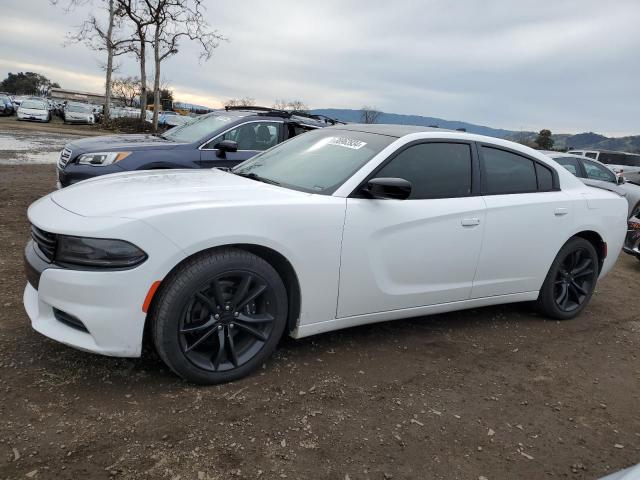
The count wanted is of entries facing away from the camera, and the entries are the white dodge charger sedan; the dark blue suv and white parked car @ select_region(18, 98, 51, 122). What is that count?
0

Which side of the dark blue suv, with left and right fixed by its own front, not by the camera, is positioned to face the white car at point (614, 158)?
back

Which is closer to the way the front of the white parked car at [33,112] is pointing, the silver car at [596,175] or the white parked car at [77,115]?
the silver car

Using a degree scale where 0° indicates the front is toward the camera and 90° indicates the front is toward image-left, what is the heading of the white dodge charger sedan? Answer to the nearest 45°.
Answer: approximately 45°

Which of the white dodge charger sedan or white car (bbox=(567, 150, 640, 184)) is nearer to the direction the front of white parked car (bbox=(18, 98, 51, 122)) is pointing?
the white dodge charger sedan

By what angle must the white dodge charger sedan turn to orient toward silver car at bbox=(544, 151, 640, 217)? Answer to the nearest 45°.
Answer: approximately 180°

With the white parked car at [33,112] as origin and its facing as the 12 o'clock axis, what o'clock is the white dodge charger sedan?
The white dodge charger sedan is roughly at 12 o'clock from the white parked car.

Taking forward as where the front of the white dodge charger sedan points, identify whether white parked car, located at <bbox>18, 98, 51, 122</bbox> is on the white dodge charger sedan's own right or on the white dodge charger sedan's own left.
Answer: on the white dodge charger sedan's own right

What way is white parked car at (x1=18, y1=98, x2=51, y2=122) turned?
toward the camera

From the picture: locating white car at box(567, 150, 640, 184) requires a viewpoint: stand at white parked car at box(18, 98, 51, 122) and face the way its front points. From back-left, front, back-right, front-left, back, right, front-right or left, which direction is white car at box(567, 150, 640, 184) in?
front-left

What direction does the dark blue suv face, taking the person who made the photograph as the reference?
facing the viewer and to the left of the viewer

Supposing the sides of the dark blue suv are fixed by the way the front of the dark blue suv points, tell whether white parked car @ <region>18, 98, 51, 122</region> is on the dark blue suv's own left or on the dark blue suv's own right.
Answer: on the dark blue suv's own right

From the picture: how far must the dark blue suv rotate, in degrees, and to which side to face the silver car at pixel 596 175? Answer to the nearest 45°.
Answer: approximately 135° to its left

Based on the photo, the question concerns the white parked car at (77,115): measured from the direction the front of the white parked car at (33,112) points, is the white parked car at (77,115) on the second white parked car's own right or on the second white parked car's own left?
on the second white parked car's own left

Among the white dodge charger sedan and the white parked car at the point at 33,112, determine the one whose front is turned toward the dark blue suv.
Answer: the white parked car

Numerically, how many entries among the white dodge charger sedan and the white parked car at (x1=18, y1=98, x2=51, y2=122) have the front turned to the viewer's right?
0
